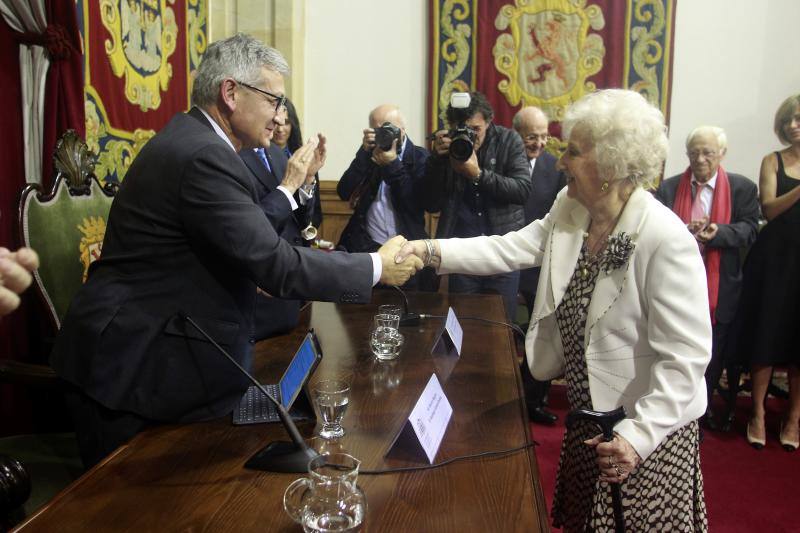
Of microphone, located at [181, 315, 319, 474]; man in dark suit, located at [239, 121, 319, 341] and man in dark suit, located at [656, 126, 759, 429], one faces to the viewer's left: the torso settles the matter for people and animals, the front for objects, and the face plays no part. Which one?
the microphone

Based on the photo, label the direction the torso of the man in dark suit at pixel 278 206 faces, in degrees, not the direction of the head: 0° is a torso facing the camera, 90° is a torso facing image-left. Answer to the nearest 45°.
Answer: approximately 315°

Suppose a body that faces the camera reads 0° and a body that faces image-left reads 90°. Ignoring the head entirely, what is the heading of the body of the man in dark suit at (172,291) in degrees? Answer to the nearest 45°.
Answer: approximately 270°

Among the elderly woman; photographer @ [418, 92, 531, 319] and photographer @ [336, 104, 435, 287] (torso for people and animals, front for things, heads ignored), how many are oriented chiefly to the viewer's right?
0

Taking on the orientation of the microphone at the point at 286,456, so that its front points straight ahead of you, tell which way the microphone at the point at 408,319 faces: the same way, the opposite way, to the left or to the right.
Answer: the same way

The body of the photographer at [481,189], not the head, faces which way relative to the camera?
toward the camera

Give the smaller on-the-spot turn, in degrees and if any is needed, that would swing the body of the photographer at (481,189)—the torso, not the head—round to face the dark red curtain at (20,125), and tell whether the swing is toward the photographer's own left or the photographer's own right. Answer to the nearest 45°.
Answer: approximately 45° to the photographer's own right

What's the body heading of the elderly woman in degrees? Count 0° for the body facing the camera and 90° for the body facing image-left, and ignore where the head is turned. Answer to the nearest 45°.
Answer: approximately 45°

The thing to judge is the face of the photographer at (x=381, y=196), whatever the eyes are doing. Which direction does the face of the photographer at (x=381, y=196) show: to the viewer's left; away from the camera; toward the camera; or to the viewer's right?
toward the camera

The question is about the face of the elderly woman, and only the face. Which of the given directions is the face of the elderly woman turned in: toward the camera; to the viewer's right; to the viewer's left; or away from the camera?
to the viewer's left

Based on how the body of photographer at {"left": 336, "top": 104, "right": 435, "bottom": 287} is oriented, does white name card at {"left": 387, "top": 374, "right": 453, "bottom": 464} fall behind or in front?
in front

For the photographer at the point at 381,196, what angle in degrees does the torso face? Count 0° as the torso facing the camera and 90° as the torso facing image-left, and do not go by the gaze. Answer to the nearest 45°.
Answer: approximately 0°

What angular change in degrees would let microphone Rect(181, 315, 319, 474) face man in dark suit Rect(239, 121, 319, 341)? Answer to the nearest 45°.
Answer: approximately 90° to its right

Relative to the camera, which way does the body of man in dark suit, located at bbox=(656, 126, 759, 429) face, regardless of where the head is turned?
toward the camera

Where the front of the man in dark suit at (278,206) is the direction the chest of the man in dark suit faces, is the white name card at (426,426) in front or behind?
in front

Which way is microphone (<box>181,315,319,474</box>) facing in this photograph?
to the viewer's left

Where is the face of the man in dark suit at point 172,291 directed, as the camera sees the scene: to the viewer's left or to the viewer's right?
to the viewer's right
